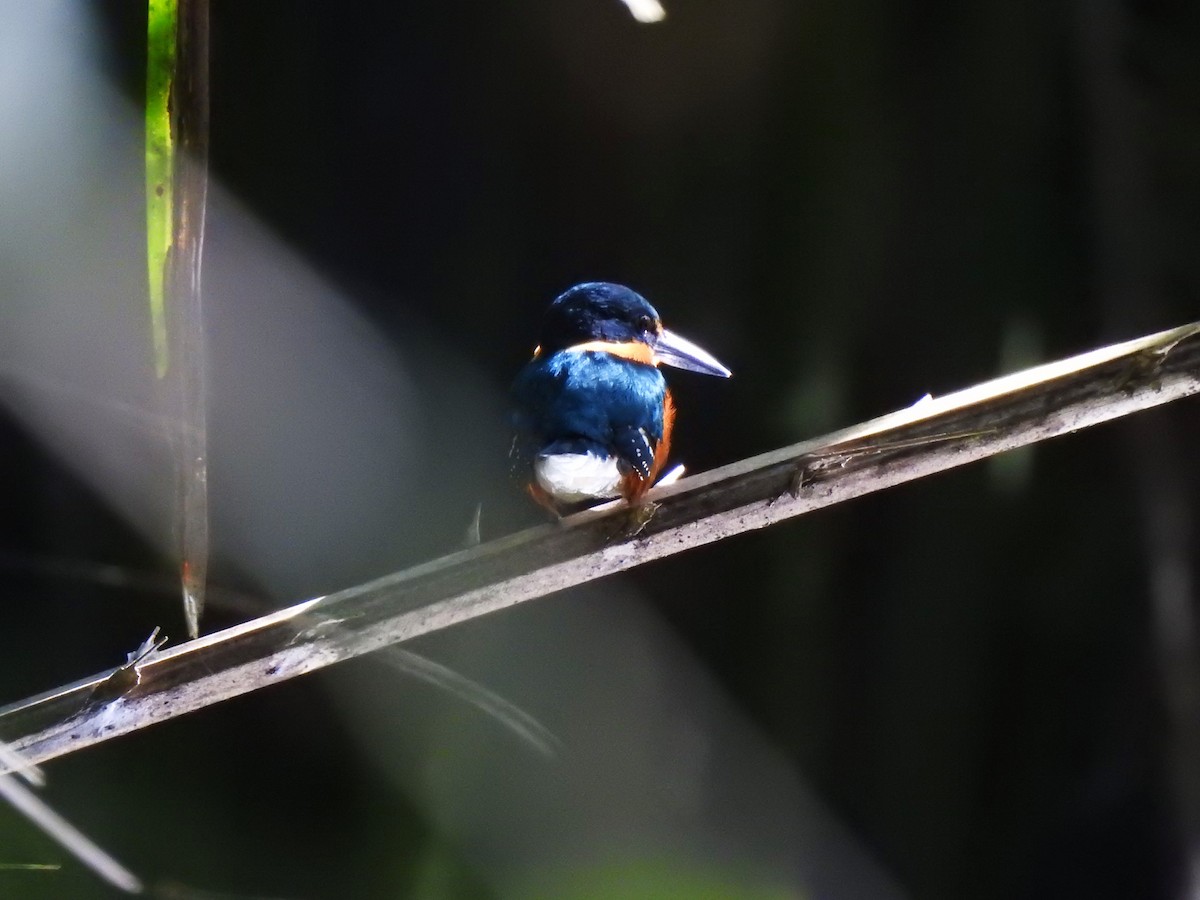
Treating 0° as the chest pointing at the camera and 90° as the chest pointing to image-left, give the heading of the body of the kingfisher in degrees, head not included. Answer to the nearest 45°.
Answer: approximately 225°
